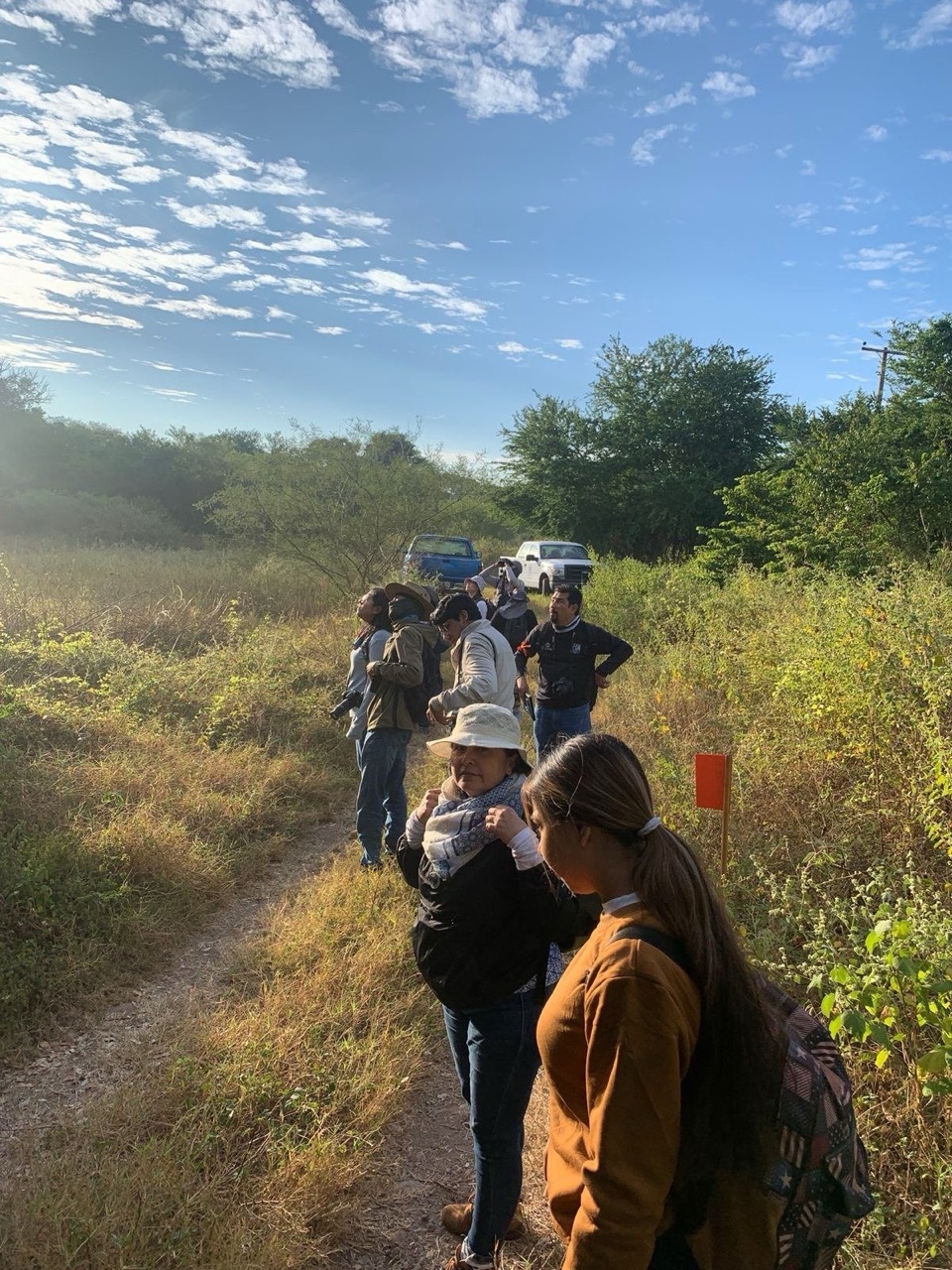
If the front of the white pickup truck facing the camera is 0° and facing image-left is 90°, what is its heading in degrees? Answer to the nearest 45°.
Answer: approximately 315°

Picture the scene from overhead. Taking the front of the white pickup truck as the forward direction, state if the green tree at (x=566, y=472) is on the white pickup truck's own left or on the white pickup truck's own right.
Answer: on the white pickup truck's own left

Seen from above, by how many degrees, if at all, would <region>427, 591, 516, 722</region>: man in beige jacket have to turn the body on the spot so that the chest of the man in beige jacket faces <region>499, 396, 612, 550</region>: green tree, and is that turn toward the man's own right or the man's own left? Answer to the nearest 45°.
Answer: approximately 90° to the man's own right

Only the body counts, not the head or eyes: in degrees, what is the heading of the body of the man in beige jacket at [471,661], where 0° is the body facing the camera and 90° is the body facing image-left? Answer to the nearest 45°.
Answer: approximately 90°

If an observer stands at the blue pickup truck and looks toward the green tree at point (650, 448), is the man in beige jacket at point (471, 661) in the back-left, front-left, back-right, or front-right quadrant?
back-right

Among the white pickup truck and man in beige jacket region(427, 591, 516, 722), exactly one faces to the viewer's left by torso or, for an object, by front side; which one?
the man in beige jacket

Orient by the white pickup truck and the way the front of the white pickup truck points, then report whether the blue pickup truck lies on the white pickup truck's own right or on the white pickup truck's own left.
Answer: on the white pickup truck's own right

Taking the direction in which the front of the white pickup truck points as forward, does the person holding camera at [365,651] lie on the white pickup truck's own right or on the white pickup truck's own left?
on the white pickup truck's own right

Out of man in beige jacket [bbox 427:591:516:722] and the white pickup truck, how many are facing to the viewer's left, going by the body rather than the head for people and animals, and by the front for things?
1

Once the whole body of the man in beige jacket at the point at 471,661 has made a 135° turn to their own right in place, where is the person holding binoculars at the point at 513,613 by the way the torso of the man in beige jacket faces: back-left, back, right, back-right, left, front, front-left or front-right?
front-left

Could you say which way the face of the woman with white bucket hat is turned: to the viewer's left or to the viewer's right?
to the viewer's left
